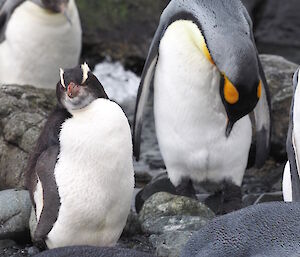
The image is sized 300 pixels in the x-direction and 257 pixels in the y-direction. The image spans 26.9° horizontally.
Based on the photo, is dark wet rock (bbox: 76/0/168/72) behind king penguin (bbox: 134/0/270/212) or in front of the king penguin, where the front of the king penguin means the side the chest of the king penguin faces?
behind

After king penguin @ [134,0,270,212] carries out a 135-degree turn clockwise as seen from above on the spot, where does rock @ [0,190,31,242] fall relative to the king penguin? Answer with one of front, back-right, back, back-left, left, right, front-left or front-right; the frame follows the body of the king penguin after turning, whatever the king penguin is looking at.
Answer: left

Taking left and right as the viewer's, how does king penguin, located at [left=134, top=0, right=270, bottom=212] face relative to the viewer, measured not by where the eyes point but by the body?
facing the viewer

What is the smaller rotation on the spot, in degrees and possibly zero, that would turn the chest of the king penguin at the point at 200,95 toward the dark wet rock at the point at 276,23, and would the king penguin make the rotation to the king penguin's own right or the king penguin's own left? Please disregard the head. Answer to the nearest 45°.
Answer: approximately 180°

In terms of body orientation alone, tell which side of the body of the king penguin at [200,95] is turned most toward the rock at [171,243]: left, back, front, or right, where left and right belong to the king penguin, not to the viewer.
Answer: front

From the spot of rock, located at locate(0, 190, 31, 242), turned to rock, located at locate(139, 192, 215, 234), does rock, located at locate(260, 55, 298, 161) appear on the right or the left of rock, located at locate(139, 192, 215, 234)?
left

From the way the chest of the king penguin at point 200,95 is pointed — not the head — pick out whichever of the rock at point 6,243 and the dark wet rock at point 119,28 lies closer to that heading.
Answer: the rock

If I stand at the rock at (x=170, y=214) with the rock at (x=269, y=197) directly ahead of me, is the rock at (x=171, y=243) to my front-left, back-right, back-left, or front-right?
back-right

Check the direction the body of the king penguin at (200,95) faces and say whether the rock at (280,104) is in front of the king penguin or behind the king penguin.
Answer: behind
